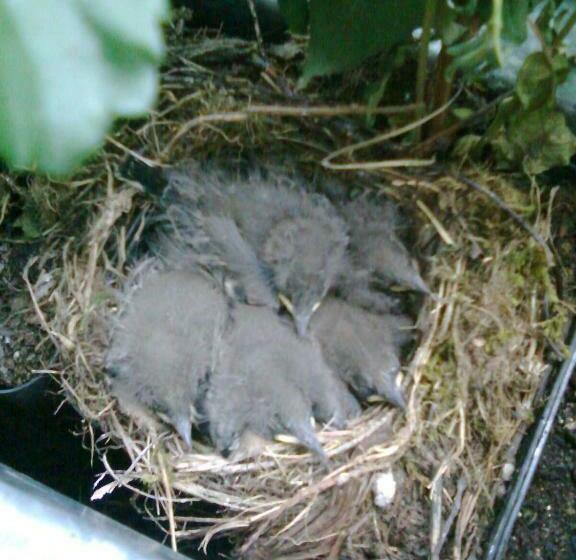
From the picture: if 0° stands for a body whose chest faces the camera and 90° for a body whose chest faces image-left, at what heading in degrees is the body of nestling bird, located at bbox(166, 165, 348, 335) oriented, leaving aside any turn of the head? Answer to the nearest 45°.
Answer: approximately 315°
